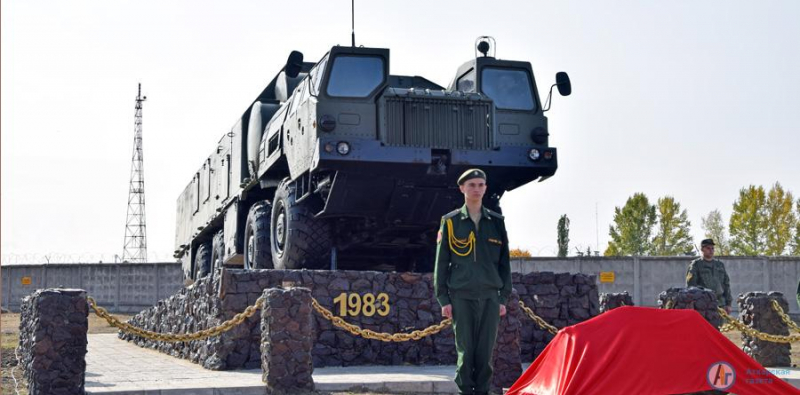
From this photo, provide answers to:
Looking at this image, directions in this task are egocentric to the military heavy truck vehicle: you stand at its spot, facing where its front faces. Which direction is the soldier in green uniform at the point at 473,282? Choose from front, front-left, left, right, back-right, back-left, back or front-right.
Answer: front-right

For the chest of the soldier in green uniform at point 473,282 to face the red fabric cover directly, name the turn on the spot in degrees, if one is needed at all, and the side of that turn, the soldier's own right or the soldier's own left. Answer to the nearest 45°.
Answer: approximately 45° to the soldier's own left

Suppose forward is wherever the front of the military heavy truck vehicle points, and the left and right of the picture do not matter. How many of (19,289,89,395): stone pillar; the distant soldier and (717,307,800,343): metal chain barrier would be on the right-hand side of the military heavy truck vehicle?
1

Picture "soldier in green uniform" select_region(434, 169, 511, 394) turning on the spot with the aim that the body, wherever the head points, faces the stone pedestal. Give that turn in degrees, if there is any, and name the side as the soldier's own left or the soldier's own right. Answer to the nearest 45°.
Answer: approximately 180°

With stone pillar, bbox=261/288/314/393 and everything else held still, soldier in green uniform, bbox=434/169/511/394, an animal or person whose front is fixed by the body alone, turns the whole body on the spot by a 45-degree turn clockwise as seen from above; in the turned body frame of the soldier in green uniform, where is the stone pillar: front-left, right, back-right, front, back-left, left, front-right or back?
right

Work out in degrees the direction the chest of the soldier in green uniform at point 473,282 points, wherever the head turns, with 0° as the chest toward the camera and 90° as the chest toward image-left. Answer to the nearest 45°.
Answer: approximately 0°

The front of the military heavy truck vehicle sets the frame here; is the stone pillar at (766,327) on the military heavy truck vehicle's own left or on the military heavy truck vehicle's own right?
on the military heavy truck vehicle's own left

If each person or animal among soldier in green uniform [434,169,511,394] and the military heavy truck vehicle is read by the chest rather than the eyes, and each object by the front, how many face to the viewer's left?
0
